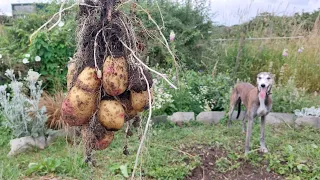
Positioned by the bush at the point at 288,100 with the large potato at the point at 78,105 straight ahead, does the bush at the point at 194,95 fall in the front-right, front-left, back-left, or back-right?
front-right

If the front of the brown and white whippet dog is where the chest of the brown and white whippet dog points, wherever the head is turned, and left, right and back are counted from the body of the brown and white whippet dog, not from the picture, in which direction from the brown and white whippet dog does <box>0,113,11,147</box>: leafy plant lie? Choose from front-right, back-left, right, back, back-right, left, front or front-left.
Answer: back-right

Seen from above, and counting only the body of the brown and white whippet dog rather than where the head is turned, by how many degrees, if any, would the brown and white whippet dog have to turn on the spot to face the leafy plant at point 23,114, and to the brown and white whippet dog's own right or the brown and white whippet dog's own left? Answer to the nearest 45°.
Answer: approximately 135° to the brown and white whippet dog's own right

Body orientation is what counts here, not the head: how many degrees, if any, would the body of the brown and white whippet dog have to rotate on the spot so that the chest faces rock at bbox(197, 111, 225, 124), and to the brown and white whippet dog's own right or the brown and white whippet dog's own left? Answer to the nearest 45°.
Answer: approximately 180°

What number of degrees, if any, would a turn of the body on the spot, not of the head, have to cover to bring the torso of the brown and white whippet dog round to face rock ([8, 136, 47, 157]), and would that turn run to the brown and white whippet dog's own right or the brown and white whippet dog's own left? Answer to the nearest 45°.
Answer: approximately 135° to the brown and white whippet dog's own right

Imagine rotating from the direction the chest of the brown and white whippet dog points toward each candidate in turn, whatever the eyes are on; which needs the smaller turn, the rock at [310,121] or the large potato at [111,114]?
the large potato

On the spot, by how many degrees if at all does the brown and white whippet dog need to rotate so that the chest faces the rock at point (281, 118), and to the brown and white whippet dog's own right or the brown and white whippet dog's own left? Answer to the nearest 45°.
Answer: approximately 135° to the brown and white whippet dog's own left

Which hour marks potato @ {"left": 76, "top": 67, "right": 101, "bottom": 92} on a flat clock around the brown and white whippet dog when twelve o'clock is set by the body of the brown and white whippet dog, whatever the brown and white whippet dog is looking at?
The potato is roughly at 2 o'clock from the brown and white whippet dog.

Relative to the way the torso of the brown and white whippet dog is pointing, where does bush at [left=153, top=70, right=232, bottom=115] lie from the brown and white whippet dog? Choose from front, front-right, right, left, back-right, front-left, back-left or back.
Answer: back

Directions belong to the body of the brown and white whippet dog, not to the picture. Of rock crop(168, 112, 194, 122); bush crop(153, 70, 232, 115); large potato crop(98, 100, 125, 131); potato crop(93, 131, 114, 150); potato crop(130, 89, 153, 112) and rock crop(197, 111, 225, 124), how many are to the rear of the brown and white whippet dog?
3

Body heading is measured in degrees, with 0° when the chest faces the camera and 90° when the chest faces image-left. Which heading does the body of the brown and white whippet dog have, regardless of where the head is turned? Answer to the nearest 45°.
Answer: approximately 315°

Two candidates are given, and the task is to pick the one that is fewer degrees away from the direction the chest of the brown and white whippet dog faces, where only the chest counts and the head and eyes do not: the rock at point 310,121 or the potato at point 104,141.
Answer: the potato
